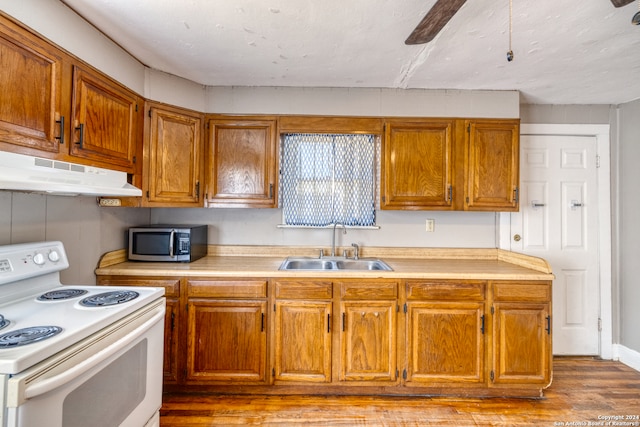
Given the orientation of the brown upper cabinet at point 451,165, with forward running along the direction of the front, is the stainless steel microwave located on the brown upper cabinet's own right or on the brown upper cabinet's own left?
on the brown upper cabinet's own right

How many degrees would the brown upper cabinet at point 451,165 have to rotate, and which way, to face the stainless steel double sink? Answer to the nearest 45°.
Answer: approximately 90° to its right

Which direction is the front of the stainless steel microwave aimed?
toward the camera

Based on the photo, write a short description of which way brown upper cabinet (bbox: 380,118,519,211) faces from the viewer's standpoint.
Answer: facing the viewer

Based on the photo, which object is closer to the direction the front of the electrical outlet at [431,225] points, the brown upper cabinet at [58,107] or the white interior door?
the brown upper cabinet

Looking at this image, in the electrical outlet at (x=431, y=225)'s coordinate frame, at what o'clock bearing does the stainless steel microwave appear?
The stainless steel microwave is roughly at 2 o'clock from the electrical outlet.

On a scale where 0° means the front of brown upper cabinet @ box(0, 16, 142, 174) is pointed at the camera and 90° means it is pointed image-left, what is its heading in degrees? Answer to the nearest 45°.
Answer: approximately 315°

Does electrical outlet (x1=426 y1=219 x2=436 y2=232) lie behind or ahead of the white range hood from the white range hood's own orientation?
ahead

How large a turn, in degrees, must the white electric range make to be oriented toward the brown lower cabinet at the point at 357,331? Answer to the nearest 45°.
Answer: approximately 45° to its left

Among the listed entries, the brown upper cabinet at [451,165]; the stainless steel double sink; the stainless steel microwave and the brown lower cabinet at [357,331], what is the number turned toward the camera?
4

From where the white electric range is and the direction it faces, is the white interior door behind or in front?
in front

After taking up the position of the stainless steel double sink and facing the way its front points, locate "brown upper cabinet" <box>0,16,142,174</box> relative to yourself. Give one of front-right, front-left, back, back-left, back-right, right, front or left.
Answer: front-right

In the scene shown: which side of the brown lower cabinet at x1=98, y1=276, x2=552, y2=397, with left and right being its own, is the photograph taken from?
front

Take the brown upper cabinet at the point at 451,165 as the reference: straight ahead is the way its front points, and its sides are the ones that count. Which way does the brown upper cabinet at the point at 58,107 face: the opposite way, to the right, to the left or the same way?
to the left

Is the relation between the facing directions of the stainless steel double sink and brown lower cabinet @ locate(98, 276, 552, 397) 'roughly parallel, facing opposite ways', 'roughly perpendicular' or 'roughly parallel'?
roughly parallel

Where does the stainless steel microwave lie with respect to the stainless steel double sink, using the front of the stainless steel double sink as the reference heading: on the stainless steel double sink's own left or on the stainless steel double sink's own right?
on the stainless steel double sink's own right
